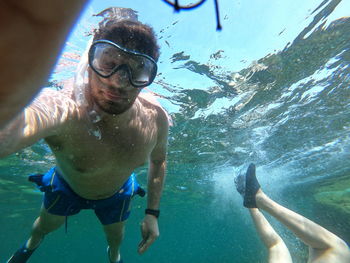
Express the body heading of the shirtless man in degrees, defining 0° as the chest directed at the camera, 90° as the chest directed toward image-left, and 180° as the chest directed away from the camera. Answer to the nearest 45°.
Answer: approximately 0°

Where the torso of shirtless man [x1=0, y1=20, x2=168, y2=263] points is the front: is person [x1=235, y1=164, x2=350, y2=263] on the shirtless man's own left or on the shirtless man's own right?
on the shirtless man's own left
